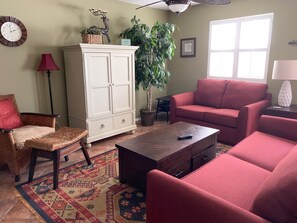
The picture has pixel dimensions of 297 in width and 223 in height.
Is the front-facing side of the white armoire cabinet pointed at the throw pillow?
no

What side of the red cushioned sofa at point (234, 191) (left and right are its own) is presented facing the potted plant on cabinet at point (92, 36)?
front

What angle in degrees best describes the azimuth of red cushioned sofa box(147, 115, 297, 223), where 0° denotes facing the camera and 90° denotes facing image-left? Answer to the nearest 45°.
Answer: approximately 135°

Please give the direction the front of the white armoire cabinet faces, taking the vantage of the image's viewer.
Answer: facing the viewer and to the right of the viewer

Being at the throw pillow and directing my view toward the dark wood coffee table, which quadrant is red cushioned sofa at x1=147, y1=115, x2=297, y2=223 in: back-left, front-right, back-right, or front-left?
front-right

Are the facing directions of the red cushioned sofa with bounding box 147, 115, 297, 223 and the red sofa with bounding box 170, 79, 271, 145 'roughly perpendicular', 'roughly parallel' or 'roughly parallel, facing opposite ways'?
roughly perpendicular

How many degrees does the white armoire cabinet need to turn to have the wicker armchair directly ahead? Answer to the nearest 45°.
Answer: approximately 90° to its right

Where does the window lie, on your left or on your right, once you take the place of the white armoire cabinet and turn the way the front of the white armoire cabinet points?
on your left

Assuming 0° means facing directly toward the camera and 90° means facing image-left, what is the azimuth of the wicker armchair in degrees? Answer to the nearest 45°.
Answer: approximately 315°

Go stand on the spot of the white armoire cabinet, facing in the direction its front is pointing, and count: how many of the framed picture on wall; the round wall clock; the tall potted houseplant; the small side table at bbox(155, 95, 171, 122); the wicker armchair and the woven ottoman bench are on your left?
3

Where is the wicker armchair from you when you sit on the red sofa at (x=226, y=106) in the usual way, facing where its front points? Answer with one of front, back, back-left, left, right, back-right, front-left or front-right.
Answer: front

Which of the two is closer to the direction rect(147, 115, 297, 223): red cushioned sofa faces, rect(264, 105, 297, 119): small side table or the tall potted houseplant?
the tall potted houseplant

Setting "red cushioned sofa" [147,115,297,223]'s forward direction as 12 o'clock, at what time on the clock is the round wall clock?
The round wall clock is roughly at 11 o'clock from the red cushioned sofa.

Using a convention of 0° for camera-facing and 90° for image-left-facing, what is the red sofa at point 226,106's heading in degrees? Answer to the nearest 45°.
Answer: approximately 45°

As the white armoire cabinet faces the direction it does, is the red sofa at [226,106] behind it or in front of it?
in front

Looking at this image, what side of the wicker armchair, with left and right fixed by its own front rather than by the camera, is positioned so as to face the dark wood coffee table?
front
